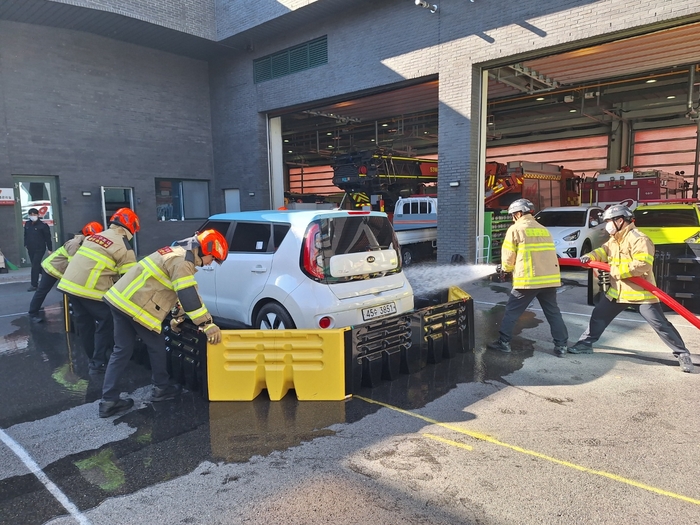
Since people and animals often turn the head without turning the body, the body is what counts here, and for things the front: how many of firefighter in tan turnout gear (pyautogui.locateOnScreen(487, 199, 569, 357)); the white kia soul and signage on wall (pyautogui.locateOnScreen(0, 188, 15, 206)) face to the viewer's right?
0

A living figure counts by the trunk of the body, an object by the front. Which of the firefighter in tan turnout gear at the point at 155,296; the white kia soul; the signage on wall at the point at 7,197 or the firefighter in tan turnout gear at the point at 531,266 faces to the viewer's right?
the firefighter in tan turnout gear at the point at 155,296

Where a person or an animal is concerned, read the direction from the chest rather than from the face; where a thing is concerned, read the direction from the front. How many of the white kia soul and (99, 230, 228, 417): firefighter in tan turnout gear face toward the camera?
0

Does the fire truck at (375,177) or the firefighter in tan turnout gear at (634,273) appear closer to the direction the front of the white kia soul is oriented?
the fire truck

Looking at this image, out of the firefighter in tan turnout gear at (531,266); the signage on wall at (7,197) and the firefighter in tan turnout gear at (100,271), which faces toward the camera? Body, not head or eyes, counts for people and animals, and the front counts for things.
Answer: the signage on wall

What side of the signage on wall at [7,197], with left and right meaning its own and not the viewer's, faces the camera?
front

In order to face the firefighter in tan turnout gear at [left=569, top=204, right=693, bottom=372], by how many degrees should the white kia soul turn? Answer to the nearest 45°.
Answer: approximately 135° to its right

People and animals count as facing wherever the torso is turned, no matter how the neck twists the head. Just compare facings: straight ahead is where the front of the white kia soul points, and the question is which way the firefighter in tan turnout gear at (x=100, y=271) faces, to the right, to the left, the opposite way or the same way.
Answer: to the right

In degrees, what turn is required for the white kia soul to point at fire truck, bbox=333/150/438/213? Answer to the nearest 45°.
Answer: approximately 45° to its right

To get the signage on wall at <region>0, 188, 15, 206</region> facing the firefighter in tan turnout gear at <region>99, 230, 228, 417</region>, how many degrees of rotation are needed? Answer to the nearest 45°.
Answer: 0° — it already faces them

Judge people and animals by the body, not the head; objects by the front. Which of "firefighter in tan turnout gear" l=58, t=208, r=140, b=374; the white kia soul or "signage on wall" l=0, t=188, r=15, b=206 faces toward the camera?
the signage on wall

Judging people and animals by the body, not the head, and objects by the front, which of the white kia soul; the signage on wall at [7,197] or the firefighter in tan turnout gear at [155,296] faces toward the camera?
the signage on wall

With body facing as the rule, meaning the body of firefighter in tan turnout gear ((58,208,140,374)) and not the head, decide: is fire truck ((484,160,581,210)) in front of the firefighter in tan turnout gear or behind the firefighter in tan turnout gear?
in front
